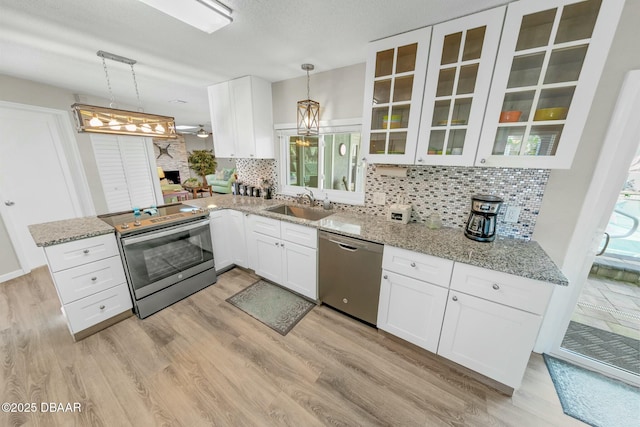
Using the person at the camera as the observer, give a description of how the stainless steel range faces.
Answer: facing the viewer and to the right of the viewer

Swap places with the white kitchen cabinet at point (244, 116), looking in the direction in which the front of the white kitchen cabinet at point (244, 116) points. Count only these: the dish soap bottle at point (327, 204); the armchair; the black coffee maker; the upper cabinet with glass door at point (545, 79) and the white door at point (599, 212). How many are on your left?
4

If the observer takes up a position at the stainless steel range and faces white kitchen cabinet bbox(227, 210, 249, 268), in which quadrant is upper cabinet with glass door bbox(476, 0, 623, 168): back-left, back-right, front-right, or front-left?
front-right

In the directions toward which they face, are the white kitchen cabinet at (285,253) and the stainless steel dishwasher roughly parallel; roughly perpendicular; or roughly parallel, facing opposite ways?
roughly parallel

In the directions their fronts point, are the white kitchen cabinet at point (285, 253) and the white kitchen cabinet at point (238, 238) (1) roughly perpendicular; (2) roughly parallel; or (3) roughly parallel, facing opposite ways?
roughly parallel

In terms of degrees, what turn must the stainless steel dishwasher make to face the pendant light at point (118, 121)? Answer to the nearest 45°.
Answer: approximately 45° to its right

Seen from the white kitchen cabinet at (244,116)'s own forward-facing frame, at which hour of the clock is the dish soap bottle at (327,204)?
The dish soap bottle is roughly at 9 o'clock from the white kitchen cabinet.

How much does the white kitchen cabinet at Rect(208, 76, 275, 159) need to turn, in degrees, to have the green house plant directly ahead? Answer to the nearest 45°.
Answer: approximately 135° to its right

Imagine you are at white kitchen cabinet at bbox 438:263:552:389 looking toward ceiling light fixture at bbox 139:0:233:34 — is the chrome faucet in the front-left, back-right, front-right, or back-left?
front-right

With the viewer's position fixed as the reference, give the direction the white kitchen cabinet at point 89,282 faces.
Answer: facing the viewer

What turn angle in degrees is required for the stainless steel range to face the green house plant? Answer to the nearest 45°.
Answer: approximately 135° to its left

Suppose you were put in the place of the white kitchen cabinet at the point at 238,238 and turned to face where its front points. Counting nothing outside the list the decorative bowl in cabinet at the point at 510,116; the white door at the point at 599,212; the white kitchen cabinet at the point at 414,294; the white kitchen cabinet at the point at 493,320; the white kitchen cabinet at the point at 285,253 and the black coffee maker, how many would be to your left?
6
